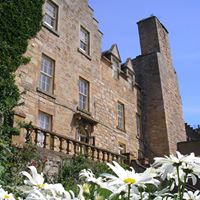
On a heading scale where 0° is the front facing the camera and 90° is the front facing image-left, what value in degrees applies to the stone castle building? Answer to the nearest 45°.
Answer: approximately 315°
